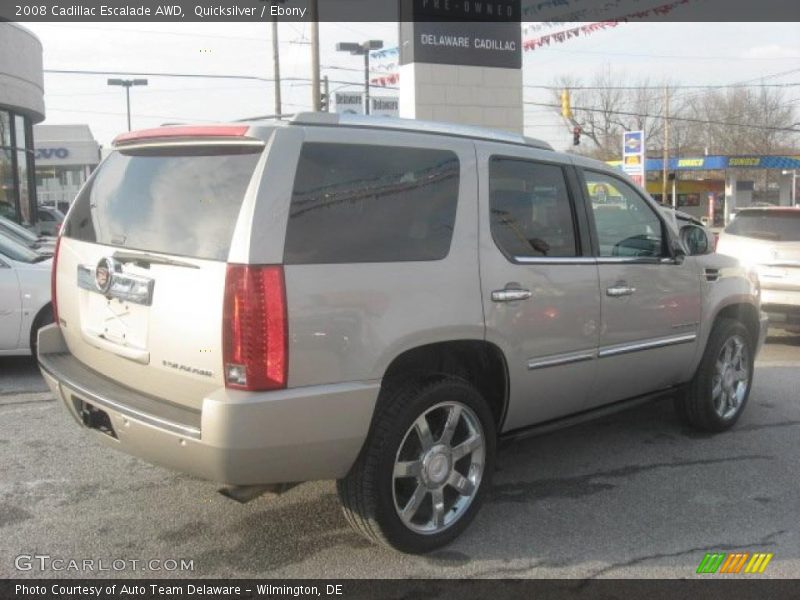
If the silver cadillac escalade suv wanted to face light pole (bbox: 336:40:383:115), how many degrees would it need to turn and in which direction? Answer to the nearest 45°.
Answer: approximately 45° to its left

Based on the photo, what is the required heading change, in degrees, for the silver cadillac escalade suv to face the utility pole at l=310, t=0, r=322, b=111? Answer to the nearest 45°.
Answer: approximately 45° to its left

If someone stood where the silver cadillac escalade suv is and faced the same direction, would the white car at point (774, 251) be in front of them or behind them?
in front

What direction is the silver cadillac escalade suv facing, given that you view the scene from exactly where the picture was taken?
facing away from the viewer and to the right of the viewer

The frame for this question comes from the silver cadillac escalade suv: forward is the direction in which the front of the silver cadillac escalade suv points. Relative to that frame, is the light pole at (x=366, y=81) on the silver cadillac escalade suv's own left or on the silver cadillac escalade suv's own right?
on the silver cadillac escalade suv's own left

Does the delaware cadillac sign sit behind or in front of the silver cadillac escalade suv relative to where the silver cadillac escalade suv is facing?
in front
